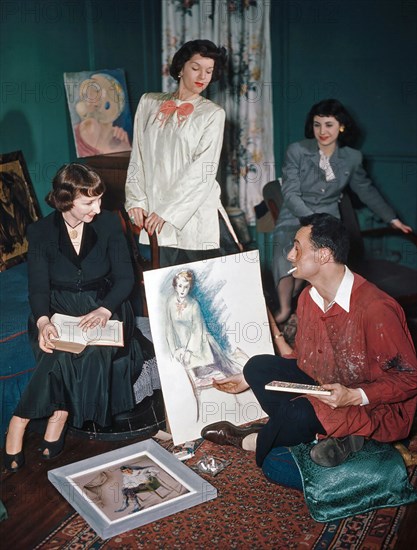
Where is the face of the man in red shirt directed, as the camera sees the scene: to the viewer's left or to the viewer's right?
to the viewer's left

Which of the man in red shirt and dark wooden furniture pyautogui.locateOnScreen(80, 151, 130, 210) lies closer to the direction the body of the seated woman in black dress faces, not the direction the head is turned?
the man in red shirt

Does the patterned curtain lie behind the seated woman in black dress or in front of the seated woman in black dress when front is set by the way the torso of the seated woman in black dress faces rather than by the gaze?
behind

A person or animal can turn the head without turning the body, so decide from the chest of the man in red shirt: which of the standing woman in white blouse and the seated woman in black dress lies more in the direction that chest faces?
the seated woman in black dress

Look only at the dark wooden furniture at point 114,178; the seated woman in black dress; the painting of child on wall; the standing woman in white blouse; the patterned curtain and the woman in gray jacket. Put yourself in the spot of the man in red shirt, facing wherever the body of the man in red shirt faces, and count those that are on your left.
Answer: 0

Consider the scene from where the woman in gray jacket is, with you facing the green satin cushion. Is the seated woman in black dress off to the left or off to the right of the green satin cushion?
right

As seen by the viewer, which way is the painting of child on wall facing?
toward the camera

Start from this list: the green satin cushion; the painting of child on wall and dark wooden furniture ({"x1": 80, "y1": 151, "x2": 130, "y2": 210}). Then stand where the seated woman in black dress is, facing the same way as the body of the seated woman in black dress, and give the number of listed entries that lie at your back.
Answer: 2

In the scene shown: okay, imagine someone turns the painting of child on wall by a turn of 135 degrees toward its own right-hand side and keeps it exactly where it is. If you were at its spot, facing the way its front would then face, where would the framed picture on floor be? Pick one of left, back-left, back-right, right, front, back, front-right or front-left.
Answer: back-left

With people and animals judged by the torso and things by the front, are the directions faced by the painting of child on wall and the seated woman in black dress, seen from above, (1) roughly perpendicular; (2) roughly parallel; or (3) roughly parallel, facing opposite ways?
roughly parallel

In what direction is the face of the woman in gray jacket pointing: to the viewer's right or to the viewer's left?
to the viewer's left
